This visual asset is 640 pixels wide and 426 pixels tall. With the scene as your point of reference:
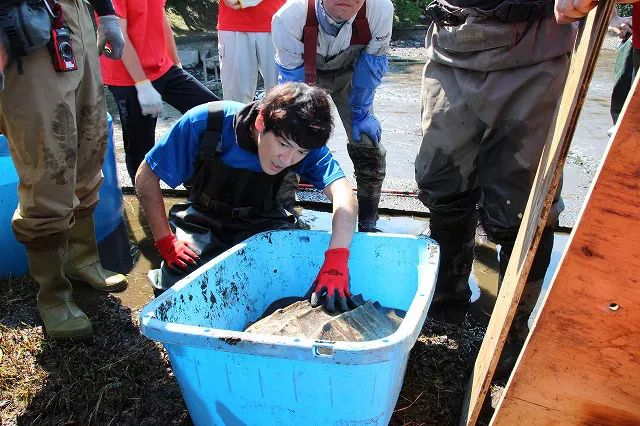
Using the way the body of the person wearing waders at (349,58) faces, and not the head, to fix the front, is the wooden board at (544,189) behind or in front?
in front

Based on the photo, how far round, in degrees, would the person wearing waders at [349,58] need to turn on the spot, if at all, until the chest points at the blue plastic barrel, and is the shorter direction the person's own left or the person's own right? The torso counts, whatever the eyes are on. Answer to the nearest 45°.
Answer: approximately 45° to the person's own right

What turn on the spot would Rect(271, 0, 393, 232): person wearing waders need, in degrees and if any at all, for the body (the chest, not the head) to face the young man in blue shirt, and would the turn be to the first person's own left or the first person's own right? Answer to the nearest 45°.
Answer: approximately 45° to the first person's own right

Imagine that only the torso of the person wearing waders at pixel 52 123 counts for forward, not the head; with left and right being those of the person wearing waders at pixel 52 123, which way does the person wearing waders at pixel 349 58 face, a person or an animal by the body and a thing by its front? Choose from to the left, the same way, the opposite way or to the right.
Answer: to the right

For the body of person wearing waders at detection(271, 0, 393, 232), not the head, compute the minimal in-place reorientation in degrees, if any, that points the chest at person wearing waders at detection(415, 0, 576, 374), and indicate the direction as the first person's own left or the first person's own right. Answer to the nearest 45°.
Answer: approximately 45° to the first person's own left

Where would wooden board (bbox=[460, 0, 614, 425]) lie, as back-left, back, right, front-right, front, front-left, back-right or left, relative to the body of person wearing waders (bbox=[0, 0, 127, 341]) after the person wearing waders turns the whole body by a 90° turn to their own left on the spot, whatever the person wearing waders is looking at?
right

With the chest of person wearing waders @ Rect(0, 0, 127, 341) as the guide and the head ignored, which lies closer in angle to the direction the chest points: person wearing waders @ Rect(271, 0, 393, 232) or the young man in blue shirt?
the young man in blue shirt

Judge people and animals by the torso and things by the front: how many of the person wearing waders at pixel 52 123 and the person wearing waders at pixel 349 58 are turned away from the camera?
0

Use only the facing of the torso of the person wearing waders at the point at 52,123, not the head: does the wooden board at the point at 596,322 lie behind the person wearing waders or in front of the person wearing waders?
in front

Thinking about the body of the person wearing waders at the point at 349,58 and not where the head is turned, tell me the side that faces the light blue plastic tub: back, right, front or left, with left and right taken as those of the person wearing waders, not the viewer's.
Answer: front

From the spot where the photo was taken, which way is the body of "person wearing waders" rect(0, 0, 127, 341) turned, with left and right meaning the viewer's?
facing the viewer and to the right of the viewer
